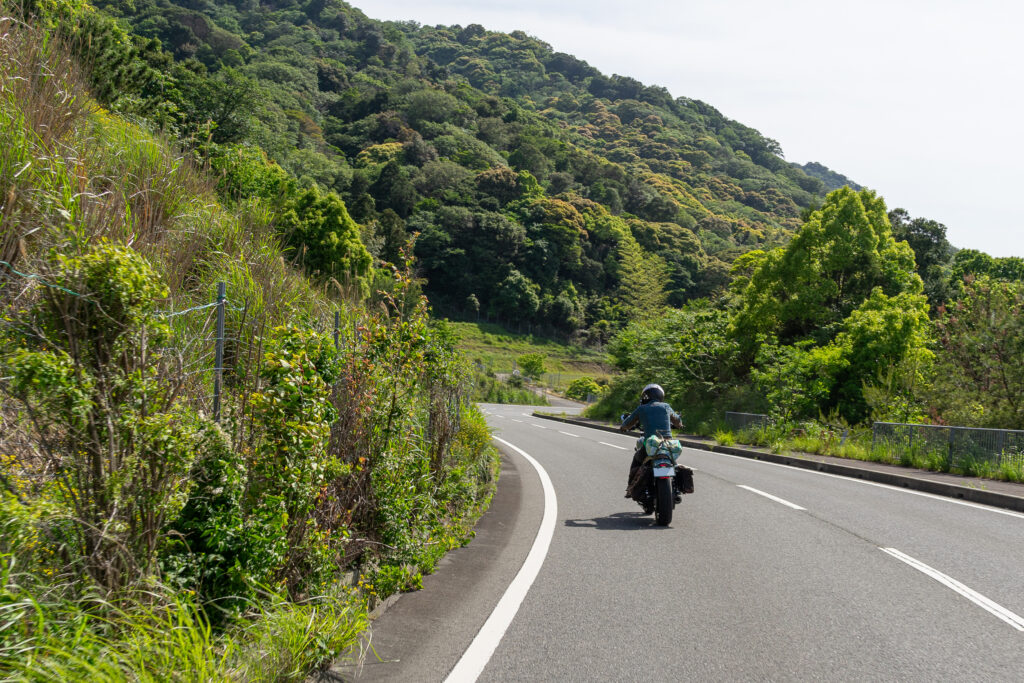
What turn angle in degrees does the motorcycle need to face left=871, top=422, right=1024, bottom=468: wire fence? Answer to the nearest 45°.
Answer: approximately 45° to its right

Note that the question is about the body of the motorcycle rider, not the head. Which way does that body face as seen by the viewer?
away from the camera

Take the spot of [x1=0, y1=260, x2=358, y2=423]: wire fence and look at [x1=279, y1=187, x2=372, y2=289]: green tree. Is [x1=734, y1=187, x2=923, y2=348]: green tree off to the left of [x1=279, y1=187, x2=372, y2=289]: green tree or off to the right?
right

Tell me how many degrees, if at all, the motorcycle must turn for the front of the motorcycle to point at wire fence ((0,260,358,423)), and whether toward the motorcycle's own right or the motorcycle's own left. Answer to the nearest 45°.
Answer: approximately 135° to the motorcycle's own left

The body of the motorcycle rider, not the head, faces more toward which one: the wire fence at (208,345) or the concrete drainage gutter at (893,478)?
the concrete drainage gutter

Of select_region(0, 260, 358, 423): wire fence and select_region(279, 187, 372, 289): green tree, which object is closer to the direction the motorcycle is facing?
the green tree

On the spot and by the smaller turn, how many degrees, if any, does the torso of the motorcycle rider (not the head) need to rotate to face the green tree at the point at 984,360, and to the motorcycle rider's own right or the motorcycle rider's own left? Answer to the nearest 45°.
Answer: approximately 45° to the motorcycle rider's own right

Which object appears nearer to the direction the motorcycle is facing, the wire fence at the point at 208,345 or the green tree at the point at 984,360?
the green tree

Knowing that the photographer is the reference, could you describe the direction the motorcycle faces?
facing away from the viewer

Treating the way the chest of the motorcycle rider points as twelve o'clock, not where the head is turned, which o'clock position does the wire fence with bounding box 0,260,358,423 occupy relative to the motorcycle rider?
The wire fence is roughly at 7 o'clock from the motorcycle rider.
